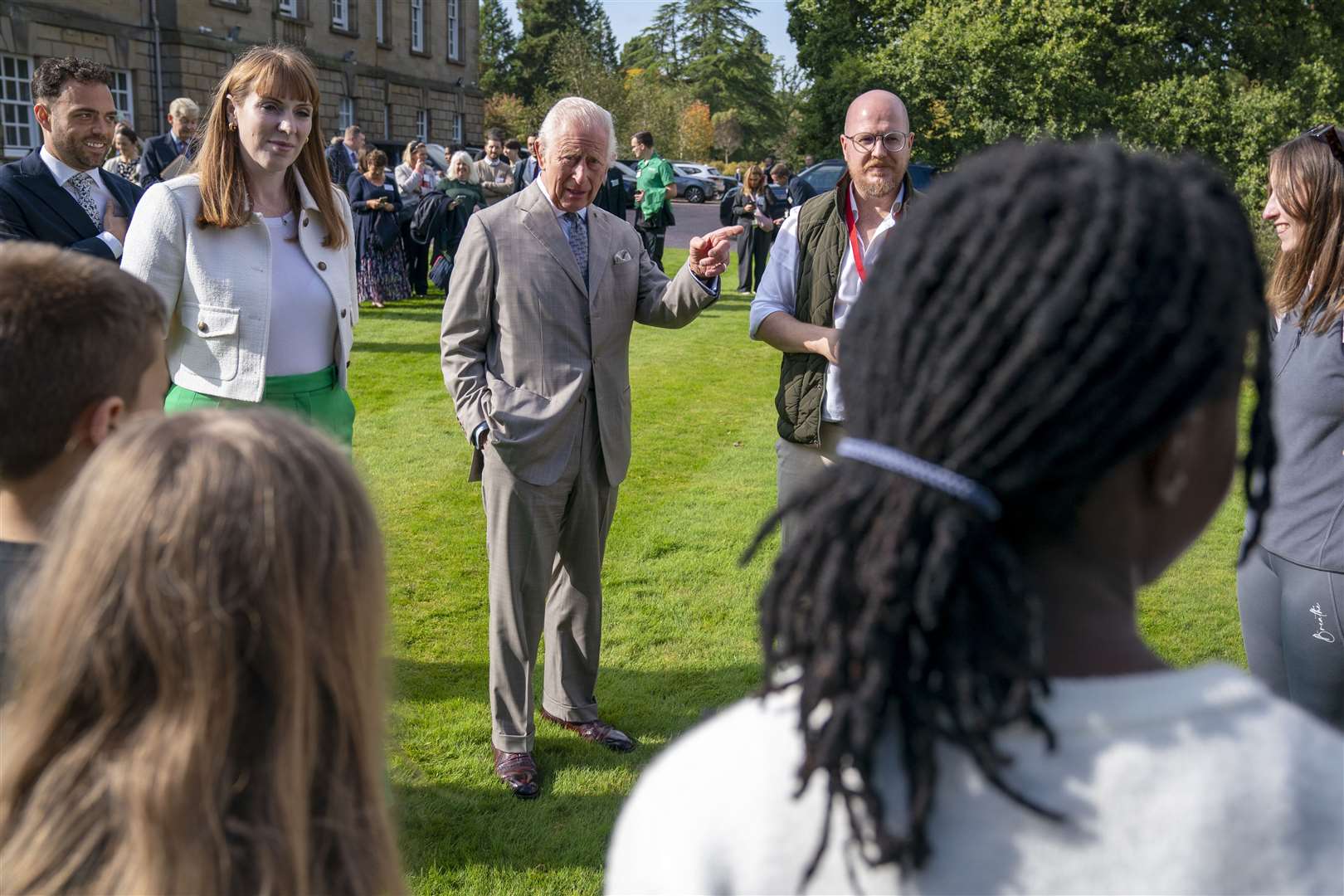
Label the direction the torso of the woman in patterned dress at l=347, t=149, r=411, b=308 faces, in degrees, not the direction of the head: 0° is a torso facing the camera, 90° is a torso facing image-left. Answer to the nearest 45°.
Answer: approximately 0°

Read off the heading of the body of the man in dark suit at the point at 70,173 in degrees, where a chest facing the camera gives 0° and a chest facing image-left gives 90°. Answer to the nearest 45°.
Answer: approximately 315°

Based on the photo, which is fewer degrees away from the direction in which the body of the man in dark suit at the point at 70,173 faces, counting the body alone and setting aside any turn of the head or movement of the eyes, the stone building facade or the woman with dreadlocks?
the woman with dreadlocks

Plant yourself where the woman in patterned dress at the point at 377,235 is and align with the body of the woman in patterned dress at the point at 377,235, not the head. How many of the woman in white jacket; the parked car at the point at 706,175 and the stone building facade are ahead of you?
1

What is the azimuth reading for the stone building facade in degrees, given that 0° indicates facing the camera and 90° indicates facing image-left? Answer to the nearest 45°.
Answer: approximately 315°

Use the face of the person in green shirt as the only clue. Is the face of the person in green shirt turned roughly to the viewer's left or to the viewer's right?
to the viewer's left

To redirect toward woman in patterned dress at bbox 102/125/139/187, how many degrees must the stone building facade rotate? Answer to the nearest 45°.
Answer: approximately 45° to its right

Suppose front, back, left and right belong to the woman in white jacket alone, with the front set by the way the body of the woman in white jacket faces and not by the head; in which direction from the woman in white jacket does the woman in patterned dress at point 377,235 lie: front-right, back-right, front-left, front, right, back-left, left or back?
back-left

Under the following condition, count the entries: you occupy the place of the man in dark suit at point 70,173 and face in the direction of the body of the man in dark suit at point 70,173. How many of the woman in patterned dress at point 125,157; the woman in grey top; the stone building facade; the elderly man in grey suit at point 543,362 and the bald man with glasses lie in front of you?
3
